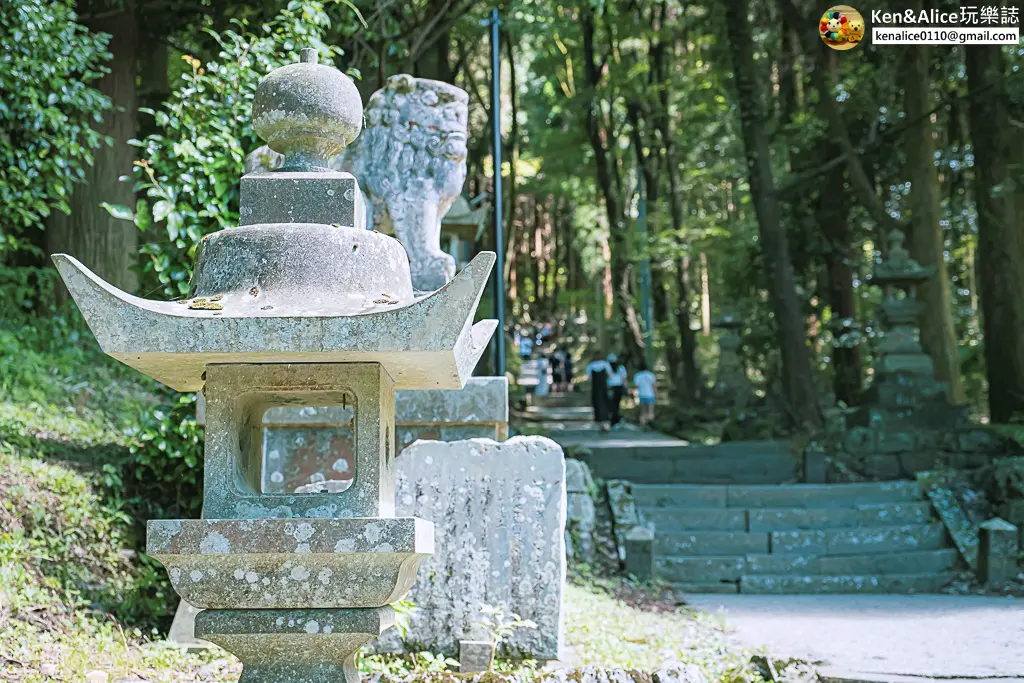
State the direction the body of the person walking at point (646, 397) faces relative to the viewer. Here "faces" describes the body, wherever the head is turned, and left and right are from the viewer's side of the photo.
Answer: facing away from the viewer

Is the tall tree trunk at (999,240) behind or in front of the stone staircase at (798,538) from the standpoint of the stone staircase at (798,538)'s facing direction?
behind

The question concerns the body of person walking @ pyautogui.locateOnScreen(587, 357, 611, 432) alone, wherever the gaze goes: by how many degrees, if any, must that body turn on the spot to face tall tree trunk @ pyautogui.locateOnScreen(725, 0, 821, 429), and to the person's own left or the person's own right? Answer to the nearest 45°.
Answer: approximately 135° to the person's own right

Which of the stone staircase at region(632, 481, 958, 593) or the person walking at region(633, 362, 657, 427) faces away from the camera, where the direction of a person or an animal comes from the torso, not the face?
the person walking

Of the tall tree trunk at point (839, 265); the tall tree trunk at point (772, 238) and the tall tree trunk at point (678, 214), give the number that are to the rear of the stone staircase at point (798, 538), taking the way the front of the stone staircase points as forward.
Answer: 3

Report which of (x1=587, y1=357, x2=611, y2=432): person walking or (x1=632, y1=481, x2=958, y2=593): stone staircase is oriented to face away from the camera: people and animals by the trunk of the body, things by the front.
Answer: the person walking

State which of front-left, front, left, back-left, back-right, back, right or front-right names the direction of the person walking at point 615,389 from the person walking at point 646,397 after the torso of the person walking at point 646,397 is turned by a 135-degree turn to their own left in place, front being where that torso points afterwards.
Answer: front

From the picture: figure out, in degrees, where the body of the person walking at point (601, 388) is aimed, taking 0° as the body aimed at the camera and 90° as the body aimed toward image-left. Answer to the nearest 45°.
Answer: approximately 180°
